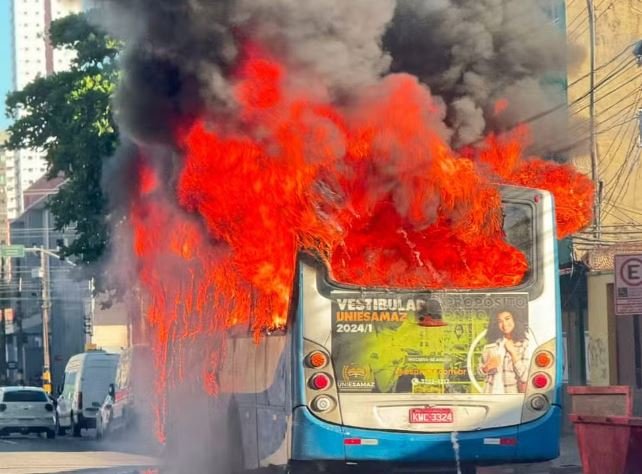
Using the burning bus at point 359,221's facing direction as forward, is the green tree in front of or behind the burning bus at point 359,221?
in front

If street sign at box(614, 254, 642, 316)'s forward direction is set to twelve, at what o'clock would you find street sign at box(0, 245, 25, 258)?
street sign at box(0, 245, 25, 258) is roughly at 5 o'clock from street sign at box(614, 254, 642, 316).

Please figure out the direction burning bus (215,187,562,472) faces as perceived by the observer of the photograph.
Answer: facing away from the viewer

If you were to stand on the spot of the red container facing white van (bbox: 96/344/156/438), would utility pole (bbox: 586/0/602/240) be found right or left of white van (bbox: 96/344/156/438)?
right

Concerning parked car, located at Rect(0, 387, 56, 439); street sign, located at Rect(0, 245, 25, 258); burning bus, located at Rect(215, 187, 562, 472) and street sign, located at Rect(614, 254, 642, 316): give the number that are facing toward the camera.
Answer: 2

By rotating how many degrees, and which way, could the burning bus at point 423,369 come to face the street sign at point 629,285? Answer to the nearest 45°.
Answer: approximately 45° to its right

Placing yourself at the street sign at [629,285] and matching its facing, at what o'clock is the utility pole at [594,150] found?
The utility pole is roughly at 6 o'clock from the street sign.

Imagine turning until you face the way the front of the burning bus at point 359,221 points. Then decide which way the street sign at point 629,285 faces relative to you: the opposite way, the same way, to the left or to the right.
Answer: the opposite way

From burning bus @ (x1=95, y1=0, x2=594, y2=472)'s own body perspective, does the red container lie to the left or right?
on its right
